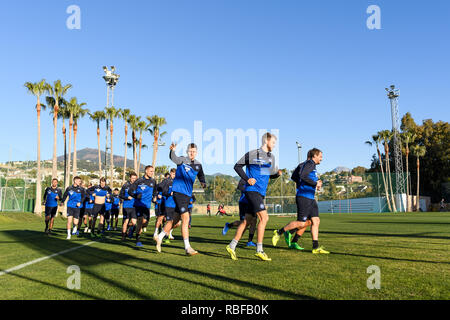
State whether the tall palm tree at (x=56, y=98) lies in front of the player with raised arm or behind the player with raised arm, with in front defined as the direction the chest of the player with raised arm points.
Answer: behind

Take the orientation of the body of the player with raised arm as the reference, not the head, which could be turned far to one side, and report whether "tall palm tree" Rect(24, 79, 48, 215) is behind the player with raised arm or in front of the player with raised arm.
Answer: behind
